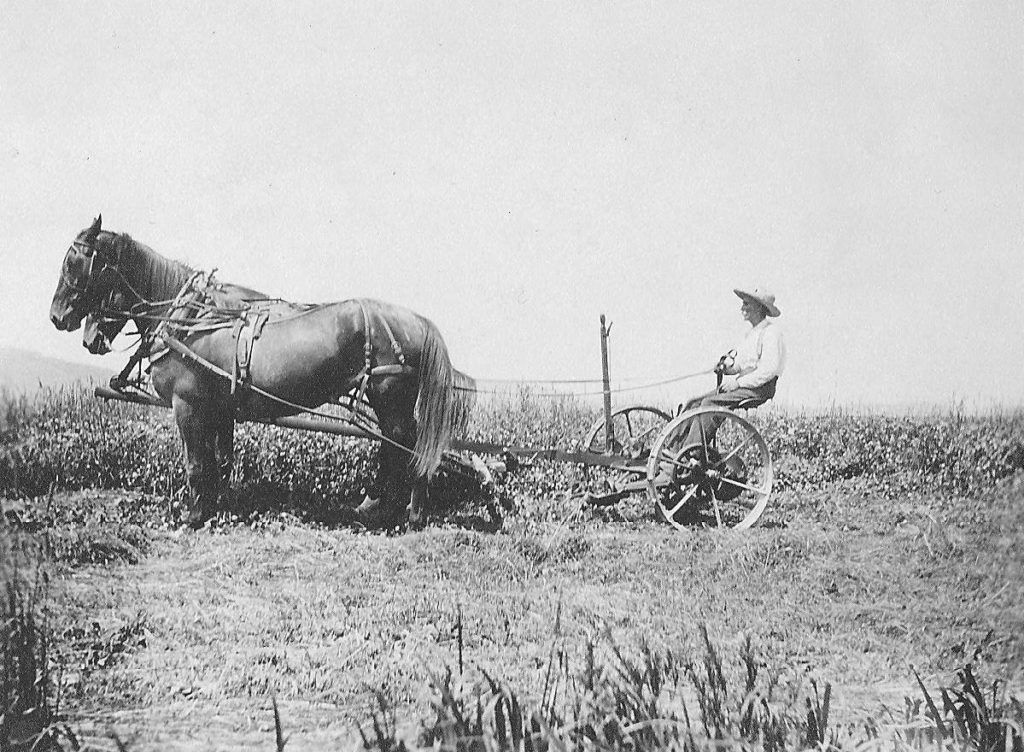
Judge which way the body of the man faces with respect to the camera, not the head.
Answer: to the viewer's left

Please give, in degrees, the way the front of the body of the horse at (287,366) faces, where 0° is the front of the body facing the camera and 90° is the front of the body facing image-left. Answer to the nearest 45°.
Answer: approximately 90°

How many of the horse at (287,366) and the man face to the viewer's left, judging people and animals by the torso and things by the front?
2

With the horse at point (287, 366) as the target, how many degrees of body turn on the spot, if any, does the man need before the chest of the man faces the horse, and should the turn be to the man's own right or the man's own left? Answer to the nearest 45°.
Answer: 0° — they already face it

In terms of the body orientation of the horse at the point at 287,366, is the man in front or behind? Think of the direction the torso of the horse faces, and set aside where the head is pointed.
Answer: behind

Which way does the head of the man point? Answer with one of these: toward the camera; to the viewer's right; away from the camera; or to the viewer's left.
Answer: to the viewer's left
